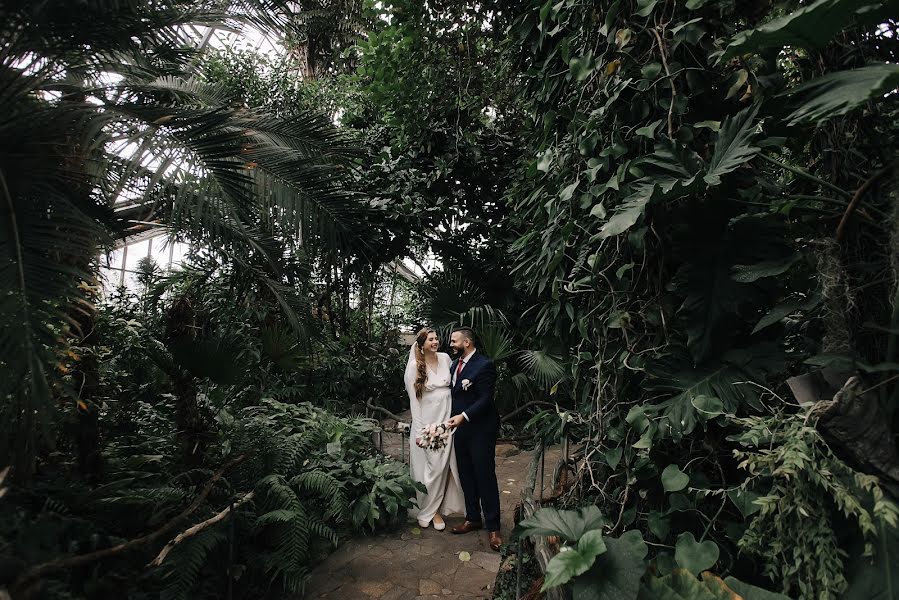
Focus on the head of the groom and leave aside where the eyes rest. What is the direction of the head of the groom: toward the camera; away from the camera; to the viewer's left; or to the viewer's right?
to the viewer's left

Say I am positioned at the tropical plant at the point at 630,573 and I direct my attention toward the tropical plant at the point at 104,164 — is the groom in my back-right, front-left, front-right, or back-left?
front-right

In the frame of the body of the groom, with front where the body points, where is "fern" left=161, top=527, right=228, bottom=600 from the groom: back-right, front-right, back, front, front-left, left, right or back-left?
front

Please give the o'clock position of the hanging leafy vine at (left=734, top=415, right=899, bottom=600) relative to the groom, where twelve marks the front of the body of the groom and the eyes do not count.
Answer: The hanging leafy vine is roughly at 10 o'clock from the groom.

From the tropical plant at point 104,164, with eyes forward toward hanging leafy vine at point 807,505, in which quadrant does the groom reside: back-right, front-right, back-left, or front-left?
front-left

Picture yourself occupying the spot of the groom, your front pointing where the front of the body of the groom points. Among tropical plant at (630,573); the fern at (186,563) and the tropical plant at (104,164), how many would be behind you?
0

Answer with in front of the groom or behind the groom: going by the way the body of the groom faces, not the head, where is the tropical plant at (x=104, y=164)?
in front

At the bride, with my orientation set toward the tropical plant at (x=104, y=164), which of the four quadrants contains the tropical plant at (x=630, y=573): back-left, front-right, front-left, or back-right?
front-left

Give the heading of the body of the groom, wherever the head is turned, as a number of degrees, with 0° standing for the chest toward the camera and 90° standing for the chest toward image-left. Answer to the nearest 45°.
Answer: approximately 45°
